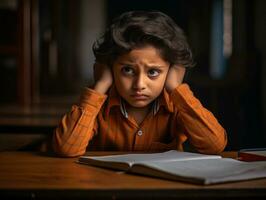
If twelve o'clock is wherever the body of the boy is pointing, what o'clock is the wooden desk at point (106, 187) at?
The wooden desk is roughly at 12 o'clock from the boy.

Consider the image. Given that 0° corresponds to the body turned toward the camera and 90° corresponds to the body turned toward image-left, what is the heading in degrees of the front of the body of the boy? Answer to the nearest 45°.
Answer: approximately 0°
